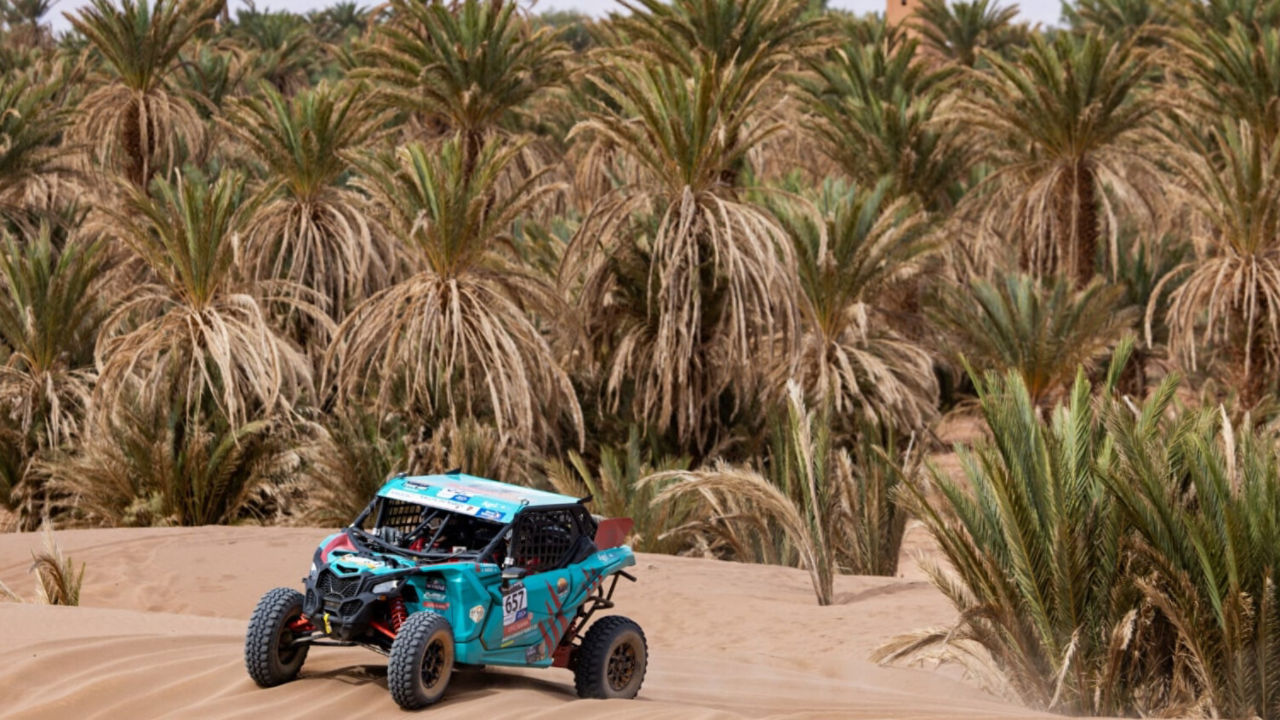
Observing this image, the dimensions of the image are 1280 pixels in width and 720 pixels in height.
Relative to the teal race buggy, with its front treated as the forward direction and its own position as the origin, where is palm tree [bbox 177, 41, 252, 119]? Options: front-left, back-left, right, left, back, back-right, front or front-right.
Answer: back-right

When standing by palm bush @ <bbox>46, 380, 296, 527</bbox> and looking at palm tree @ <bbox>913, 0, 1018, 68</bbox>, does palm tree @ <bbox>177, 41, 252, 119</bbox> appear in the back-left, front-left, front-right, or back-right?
front-left

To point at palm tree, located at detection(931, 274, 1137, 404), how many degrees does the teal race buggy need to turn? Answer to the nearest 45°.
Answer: approximately 180°

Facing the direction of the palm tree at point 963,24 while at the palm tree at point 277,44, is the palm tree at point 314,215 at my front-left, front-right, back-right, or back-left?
front-right

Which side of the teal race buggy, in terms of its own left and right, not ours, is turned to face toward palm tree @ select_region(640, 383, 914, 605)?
back

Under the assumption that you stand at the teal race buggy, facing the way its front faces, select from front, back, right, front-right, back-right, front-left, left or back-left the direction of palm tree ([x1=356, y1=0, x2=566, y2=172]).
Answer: back-right

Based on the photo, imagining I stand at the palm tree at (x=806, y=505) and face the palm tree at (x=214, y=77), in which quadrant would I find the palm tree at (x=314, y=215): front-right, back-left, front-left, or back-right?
front-left

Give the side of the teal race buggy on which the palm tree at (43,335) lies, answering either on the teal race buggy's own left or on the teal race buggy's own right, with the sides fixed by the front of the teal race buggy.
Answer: on the teal race buggy's own right

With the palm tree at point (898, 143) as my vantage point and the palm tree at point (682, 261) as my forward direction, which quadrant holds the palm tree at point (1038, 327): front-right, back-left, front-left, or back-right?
front-left

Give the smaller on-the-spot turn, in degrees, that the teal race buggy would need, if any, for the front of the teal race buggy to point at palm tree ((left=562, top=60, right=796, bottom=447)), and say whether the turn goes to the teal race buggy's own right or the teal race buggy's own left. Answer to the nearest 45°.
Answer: approximately 135° to the teal race buggy's own right

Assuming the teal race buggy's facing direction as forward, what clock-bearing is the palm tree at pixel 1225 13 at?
The palm tree is roughly at 6 o'clock from the teal race buggy.

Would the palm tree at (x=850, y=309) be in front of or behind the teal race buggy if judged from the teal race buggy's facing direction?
behind

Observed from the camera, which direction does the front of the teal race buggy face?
facing the viewer and to the left of the viewer

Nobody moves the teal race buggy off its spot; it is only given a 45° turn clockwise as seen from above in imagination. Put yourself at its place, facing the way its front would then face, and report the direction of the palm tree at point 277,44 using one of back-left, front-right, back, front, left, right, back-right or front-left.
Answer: right
